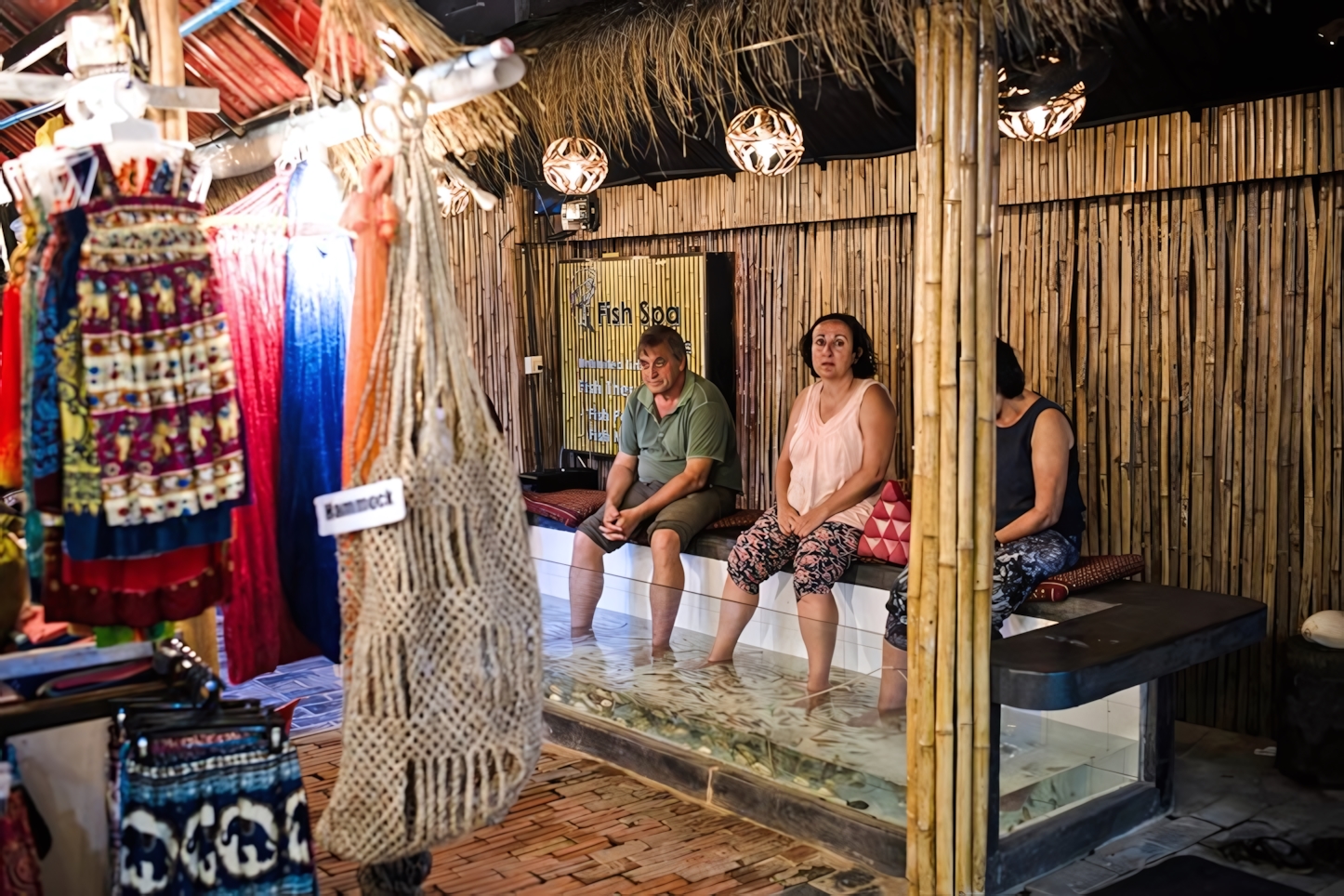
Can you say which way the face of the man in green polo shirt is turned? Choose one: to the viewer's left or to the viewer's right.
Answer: to the viewer's left

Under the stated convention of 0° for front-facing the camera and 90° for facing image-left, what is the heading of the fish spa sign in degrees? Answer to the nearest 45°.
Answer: approximately 0°

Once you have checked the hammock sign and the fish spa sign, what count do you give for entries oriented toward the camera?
2

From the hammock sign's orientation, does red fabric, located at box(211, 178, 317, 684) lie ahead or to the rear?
to the rear

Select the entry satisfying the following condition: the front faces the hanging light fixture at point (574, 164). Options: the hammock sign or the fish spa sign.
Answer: the fish spa sign

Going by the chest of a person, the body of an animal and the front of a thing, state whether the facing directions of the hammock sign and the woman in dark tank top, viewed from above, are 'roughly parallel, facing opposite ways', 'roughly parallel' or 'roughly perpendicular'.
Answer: roughly perpendicular

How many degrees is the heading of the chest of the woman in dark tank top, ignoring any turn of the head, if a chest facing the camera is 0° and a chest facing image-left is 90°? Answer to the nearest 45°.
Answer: approximately 45°

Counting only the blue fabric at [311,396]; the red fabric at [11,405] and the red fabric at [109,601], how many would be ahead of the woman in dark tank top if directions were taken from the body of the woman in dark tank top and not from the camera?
3
